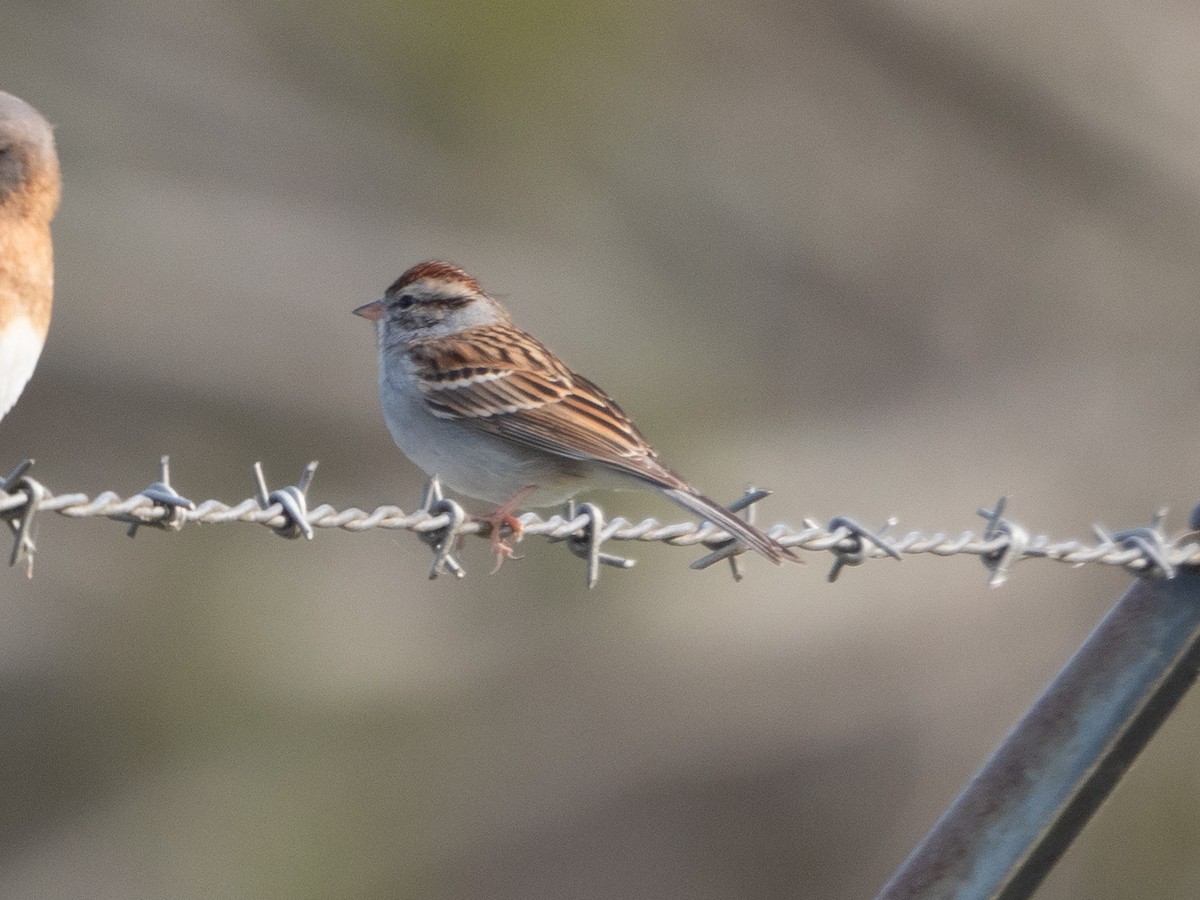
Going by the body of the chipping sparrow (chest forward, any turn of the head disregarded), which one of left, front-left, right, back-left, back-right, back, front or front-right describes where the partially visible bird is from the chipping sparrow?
front-left

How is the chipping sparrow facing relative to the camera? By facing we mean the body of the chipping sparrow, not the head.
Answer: to the viewer's left
